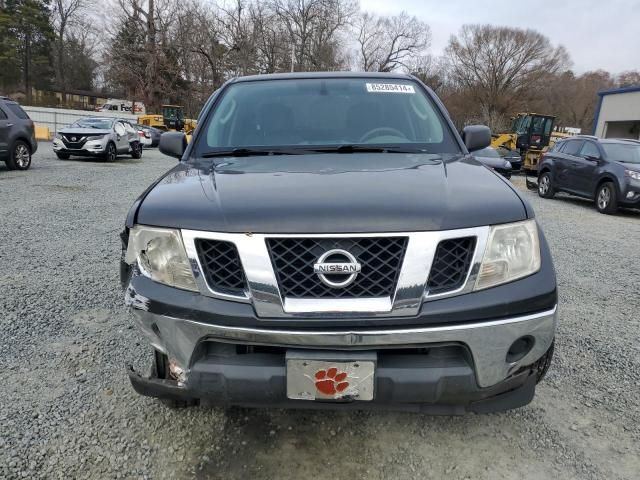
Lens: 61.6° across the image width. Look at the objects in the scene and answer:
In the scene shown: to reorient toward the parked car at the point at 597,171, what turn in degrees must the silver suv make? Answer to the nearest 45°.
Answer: approximately 90° to its left

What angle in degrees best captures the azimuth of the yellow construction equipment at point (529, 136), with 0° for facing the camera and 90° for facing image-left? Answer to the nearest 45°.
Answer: approximately 45°

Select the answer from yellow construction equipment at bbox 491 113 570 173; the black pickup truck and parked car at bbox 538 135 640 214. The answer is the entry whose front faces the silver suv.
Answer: the yellow construction equipment

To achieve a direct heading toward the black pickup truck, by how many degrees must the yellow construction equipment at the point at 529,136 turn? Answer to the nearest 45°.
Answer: approximately 45° to its left

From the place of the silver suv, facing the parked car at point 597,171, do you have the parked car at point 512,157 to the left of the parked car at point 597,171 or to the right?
left

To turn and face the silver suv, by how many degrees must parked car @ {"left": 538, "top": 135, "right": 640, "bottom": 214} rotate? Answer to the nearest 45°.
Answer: approximately 135° to its right

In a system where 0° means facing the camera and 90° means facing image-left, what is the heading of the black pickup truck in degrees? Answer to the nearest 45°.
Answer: approximately 0°

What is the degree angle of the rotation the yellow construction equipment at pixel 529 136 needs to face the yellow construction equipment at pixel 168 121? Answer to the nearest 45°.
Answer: approximately 45° to its right

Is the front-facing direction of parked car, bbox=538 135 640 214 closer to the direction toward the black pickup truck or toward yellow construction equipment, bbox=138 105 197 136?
the black pickup truck
